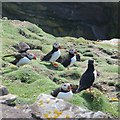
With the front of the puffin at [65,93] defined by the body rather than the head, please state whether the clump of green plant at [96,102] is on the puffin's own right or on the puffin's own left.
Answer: on the puffin's own left

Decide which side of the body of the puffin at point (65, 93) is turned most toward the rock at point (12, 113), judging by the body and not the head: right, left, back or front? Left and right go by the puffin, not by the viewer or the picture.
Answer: right

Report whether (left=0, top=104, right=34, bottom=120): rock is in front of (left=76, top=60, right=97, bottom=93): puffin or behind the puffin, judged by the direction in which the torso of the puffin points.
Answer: behind

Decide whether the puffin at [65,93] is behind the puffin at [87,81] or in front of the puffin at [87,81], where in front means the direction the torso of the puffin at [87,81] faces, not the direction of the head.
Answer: behind

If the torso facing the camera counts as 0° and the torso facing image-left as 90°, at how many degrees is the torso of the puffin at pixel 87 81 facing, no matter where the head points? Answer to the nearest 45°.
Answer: approximately 225°
